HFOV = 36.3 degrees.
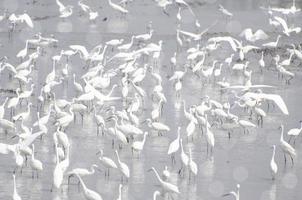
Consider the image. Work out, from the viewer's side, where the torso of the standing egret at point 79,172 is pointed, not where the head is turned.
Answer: to the viewer's right

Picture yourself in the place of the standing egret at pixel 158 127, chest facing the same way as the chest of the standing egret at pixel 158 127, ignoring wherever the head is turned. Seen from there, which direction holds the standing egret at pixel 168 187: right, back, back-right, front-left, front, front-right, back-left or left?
left

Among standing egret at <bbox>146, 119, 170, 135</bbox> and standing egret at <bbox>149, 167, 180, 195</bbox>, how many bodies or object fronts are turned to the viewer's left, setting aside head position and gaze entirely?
2

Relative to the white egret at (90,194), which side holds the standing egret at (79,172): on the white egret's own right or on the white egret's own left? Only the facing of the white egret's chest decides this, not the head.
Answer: on the white egret's own right

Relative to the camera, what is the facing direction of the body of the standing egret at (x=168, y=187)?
to the viewer's left

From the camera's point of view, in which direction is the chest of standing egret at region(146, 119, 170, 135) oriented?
to the viewer's left
